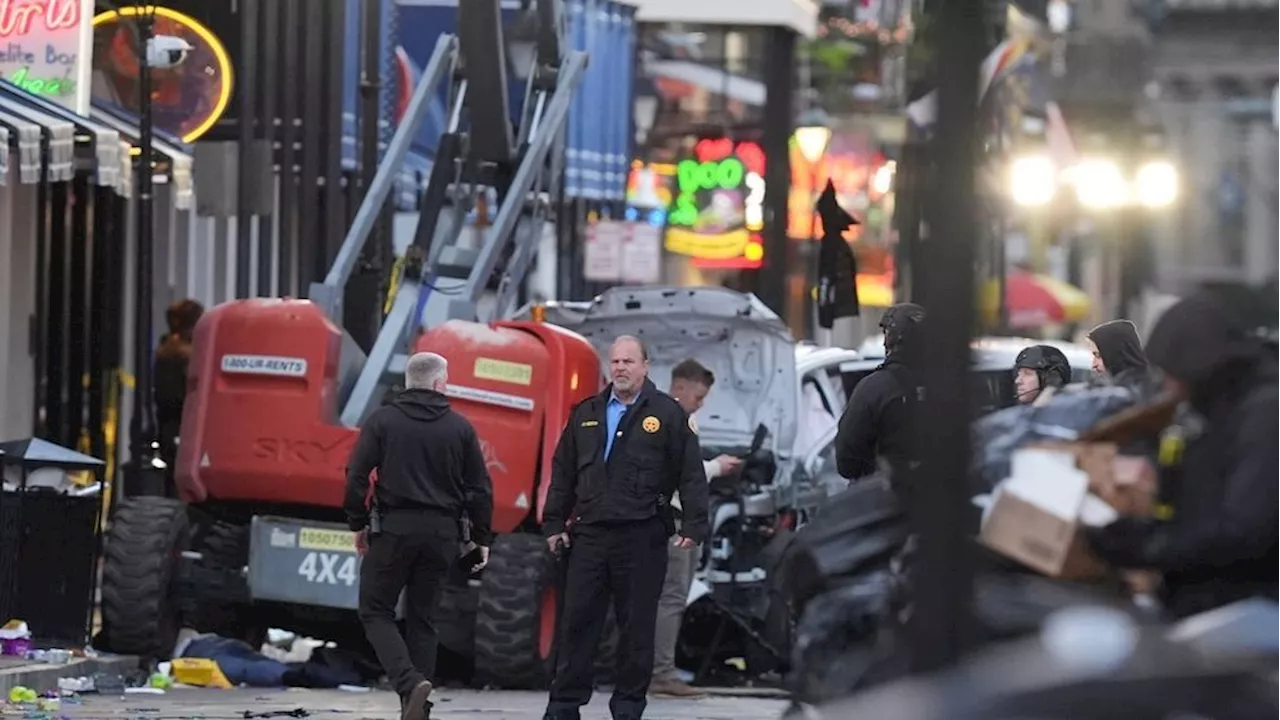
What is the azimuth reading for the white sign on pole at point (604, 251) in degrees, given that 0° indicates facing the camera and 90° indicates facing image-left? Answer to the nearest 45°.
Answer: approximately 0°

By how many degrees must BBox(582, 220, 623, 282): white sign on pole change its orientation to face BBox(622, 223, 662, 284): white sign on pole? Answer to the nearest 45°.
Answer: approximately 90° to its left

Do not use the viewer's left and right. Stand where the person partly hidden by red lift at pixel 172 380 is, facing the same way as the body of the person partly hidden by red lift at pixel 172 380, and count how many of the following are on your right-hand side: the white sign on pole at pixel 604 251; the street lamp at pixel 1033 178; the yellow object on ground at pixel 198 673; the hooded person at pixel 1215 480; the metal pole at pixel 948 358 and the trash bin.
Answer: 4

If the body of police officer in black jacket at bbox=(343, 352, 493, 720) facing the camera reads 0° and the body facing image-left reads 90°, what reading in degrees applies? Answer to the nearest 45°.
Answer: approximately 180°

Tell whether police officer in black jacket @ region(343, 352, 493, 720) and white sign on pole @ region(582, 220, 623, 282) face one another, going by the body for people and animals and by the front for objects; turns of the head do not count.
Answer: yes

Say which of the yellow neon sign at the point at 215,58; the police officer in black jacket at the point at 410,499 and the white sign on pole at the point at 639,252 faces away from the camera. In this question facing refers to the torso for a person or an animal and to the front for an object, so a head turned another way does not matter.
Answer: the police officer in black jacket

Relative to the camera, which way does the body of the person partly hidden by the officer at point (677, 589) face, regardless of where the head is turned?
to the viewer's right
